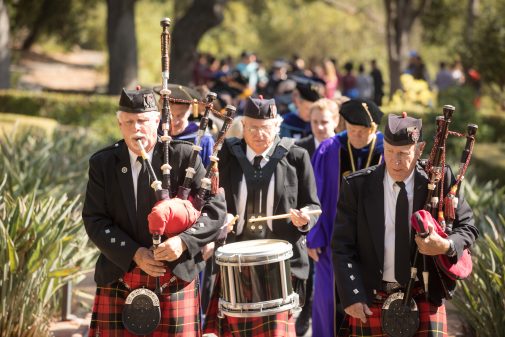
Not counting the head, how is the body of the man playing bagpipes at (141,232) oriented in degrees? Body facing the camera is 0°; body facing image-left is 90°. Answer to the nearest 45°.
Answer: approximately 0°

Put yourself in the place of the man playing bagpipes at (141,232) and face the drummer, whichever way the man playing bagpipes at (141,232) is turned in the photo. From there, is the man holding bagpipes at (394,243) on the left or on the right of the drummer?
right

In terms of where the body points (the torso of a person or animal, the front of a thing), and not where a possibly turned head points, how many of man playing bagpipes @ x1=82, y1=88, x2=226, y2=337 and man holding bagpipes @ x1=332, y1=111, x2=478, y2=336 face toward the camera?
2

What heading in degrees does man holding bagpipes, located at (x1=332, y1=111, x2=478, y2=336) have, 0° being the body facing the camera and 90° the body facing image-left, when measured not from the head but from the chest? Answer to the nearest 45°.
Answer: approximately 0°

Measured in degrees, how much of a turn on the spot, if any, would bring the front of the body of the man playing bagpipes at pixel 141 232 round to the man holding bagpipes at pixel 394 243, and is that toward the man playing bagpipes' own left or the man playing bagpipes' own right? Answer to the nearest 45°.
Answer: approximately 90° to the man playing bagpipes' own left
